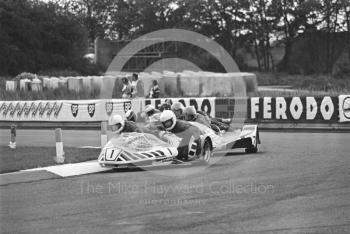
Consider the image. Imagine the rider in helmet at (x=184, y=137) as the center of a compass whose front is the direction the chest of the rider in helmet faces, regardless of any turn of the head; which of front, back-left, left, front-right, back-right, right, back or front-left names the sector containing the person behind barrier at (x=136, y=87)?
back-right

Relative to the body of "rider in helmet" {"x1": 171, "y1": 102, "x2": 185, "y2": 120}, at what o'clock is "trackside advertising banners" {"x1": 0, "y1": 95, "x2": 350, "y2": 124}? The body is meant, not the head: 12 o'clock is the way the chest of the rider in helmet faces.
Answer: The trackside advertising banners is roughly at 5 o'clock from the rider in helmet.

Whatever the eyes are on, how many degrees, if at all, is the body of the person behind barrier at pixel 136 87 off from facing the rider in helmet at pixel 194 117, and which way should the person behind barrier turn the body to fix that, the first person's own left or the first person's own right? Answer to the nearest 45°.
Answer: approximately 45° to the first person's own left

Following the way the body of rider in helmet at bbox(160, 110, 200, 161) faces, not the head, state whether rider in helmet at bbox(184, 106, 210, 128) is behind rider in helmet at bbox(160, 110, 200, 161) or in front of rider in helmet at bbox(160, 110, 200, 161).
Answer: behind

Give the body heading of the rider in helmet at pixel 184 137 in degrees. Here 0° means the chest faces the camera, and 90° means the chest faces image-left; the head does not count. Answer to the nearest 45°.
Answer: approximately 45°

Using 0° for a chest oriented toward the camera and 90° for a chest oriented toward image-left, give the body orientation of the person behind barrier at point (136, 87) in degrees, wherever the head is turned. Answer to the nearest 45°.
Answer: approximately 45°
